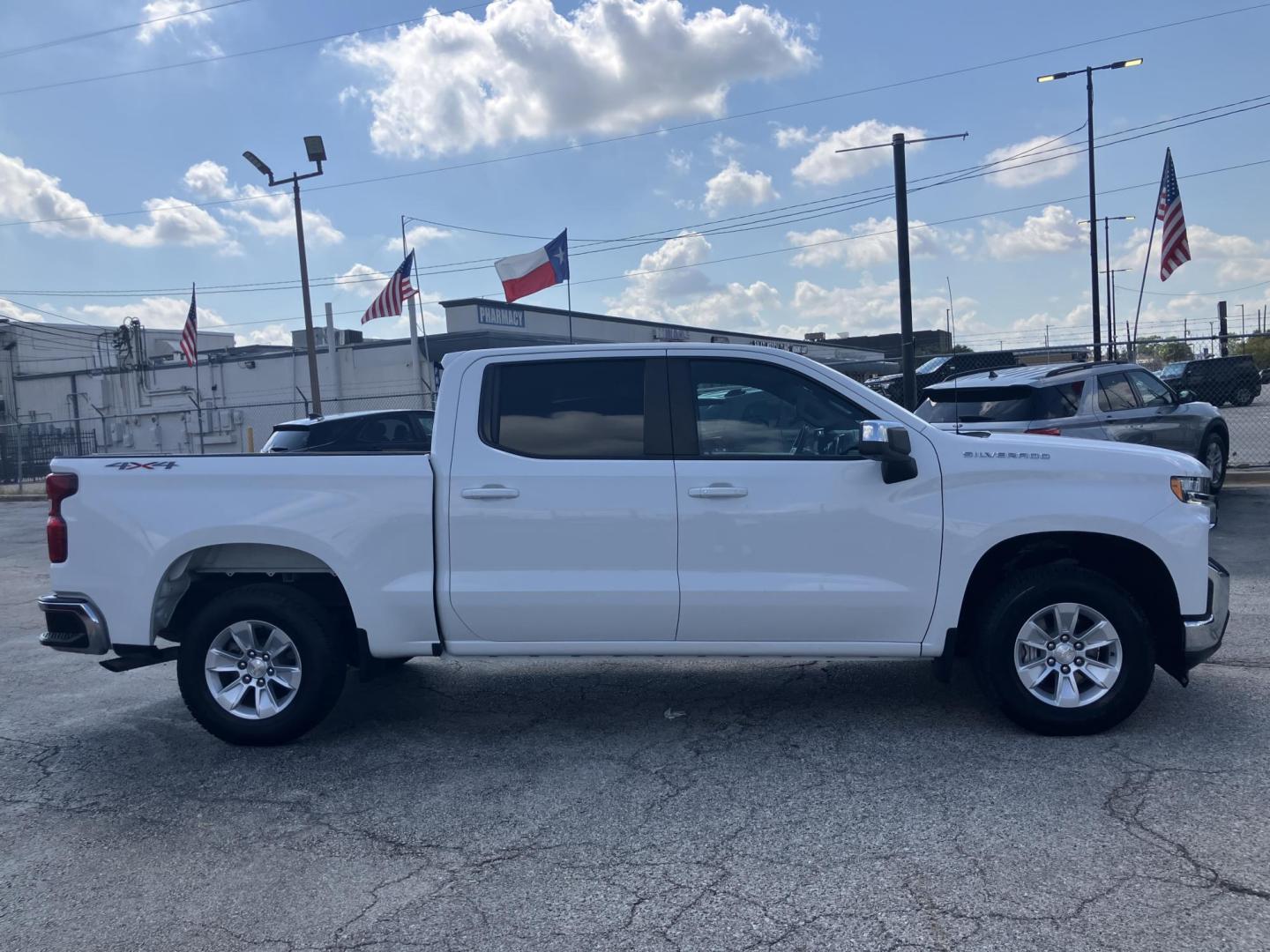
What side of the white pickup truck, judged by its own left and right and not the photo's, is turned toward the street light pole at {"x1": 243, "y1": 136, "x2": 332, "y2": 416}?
left

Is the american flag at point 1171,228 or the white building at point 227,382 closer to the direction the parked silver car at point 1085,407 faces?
the american flag

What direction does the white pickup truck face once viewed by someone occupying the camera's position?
facing to the right of the viewer

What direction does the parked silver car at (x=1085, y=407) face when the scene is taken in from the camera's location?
facing away from the viewer and to the right of the viewer

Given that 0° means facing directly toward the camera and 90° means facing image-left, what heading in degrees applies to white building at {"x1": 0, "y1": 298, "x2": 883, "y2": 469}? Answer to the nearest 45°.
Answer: approximately 315°

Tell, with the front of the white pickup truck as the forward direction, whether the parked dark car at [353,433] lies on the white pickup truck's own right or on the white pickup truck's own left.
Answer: on the white pickup truck's own left

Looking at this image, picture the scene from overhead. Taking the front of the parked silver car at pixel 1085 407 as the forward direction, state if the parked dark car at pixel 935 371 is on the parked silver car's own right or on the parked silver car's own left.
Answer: on the parked silver car's own left

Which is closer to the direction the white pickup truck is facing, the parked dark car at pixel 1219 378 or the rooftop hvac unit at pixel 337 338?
the parked dark car

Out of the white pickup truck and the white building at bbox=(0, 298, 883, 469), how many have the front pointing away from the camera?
0

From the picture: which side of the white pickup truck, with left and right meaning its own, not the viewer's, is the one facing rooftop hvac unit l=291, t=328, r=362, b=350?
left
